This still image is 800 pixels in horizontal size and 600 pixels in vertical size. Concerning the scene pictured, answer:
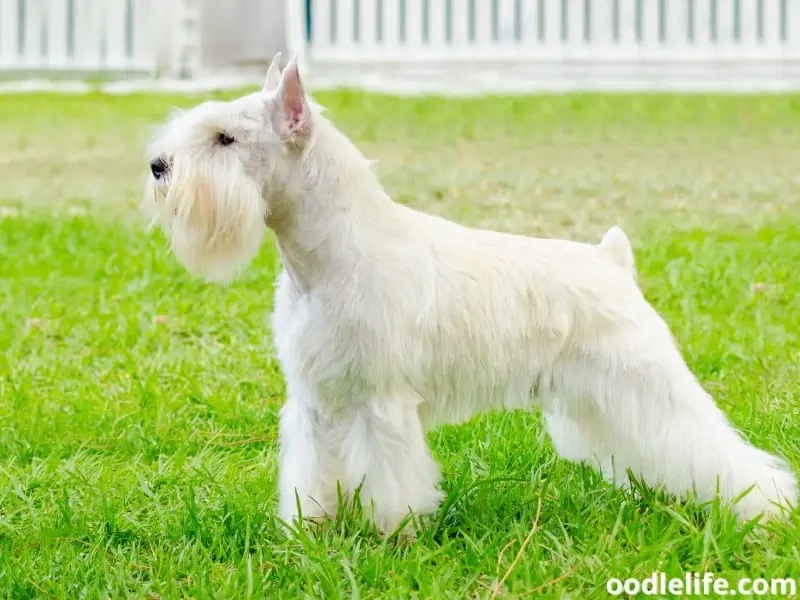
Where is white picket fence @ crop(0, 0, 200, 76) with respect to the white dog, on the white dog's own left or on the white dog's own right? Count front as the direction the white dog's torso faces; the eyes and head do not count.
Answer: on the white dog's own right

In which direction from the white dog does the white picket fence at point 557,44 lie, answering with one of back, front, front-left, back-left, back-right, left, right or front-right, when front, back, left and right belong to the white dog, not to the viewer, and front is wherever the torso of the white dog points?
right

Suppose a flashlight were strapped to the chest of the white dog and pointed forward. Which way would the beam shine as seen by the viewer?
to the viewer's left
